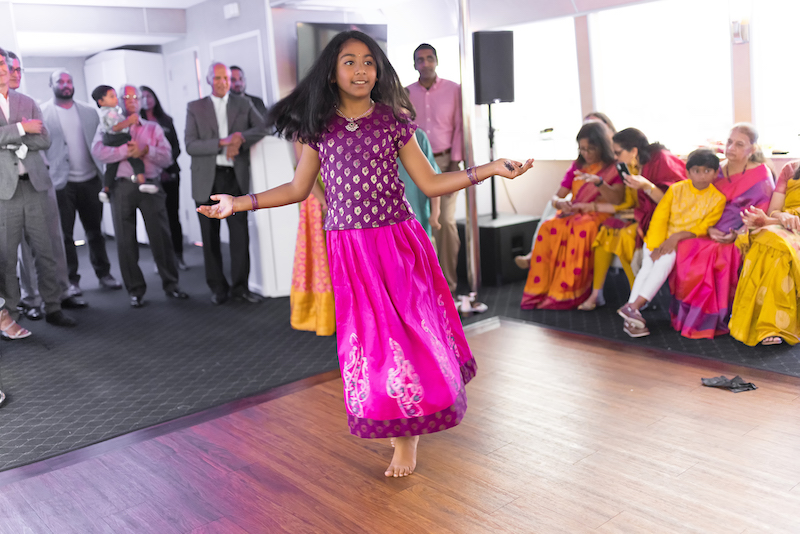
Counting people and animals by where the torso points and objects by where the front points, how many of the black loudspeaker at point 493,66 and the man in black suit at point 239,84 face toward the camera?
2

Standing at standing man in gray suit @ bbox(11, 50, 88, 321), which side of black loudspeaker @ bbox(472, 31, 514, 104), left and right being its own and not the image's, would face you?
right

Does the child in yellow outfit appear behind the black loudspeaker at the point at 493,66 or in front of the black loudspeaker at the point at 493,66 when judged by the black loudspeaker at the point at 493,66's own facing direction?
in front

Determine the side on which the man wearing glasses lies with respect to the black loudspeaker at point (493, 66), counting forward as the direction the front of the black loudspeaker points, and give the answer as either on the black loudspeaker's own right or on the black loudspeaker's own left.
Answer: on the black loudspeaker's own right

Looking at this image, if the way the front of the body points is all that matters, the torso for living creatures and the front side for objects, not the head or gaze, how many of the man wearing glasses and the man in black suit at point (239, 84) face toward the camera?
2
